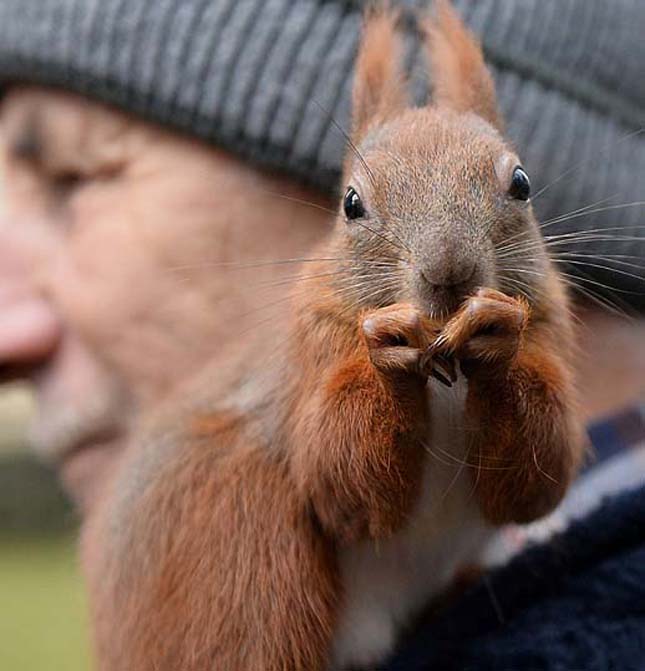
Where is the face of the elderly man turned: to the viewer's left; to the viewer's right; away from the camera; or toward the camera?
to the viewer's left

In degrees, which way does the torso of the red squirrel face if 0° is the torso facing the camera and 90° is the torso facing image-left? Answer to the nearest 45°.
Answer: approximately 315°

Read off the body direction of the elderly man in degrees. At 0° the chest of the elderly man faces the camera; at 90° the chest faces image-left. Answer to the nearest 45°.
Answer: approximately 90°
